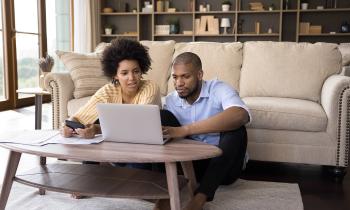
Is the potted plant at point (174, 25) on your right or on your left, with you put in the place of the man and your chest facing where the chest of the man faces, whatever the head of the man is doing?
on your right

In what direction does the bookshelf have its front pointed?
toward the camera

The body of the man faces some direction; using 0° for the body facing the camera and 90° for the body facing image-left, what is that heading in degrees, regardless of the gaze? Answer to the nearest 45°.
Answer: approximately 45°

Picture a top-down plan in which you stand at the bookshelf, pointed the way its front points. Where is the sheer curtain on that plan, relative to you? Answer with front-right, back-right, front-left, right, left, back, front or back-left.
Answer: right

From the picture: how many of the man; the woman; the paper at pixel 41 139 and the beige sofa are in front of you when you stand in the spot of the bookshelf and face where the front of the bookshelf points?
4

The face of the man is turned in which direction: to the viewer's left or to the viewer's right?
to the viewer's left

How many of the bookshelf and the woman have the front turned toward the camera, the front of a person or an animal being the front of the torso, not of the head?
2

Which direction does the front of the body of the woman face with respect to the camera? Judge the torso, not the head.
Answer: toward the camera

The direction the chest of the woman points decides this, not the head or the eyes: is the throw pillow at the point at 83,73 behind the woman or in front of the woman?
behind

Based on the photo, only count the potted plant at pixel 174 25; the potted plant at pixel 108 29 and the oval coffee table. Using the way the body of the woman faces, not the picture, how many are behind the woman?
2

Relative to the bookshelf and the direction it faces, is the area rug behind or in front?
in front

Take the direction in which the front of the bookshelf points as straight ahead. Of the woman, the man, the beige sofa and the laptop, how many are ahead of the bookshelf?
4

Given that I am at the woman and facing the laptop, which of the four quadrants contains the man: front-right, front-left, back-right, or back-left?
front-left
